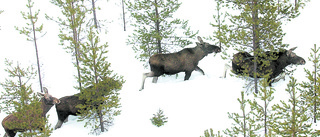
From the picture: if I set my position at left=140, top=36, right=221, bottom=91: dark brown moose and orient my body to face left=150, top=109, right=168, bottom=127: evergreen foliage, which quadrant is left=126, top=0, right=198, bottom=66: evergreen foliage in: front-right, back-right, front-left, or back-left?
back-right

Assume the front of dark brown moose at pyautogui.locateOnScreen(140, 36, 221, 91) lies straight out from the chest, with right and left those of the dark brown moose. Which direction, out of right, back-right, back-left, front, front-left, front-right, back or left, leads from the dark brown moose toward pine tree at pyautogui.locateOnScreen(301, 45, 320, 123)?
front-right

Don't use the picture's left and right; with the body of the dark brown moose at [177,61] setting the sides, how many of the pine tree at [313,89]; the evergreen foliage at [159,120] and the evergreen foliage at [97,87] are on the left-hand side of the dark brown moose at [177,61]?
0

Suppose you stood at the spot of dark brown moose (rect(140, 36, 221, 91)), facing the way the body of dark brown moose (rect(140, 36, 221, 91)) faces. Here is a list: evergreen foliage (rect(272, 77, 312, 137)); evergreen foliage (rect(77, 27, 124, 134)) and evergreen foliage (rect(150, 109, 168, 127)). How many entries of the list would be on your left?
0

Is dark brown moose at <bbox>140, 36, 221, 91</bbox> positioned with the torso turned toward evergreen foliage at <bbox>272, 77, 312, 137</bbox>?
no

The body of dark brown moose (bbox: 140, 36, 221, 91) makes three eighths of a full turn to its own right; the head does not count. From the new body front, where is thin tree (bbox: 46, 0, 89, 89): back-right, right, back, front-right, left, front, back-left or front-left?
front-right

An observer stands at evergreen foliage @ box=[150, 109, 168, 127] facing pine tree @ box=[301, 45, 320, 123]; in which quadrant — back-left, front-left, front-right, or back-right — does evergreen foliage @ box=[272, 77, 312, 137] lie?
front-right

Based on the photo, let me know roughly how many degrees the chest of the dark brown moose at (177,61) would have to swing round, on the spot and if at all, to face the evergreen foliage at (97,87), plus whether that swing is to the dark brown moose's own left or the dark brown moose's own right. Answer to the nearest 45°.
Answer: approximately 135° to the dark brown moose's own right

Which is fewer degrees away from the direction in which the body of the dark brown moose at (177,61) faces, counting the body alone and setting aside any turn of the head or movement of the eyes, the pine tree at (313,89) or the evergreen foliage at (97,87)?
the pine tree

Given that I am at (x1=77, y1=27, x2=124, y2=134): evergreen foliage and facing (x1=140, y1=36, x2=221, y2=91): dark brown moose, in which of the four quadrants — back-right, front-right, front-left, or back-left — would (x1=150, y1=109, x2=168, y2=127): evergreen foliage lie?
front-right

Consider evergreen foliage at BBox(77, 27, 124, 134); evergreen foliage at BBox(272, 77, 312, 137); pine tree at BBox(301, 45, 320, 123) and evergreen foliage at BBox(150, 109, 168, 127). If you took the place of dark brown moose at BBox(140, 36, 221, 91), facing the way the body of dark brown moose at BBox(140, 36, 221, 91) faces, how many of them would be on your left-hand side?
0

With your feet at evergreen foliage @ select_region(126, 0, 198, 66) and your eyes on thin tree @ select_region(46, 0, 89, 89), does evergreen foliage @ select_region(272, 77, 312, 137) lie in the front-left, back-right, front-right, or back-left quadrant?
back-left

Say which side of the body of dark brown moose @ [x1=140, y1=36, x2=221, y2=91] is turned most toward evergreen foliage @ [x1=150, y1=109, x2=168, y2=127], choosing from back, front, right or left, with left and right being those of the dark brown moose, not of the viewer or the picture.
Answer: right

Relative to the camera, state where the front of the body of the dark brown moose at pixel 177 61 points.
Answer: to the viewer's right

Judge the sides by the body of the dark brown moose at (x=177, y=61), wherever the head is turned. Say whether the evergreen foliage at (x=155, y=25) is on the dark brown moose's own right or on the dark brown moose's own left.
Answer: on the dark brown moose's own left
